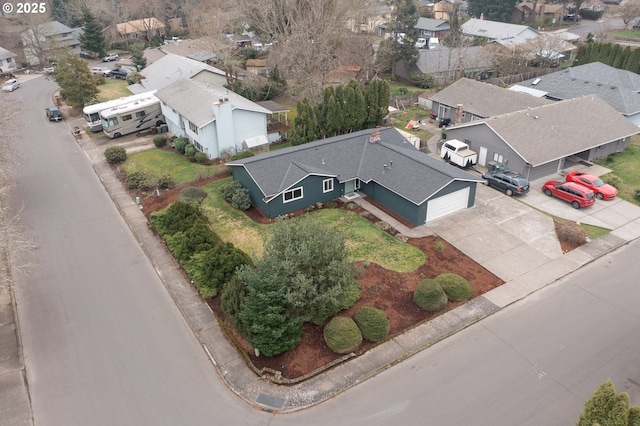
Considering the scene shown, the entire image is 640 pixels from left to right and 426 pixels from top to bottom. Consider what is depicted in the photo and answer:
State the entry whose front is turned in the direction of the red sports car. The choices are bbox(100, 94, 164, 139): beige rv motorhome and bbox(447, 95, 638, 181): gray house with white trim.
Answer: the gray house with white trim

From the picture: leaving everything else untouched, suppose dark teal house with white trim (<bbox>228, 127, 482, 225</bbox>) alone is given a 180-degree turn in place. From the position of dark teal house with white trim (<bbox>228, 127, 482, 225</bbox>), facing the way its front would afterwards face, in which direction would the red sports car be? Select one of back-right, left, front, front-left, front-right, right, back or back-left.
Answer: back-right

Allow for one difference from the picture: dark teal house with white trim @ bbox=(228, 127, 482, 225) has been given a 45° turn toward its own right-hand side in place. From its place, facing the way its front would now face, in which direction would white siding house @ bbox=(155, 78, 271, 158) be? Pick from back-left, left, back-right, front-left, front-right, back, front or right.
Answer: back-right

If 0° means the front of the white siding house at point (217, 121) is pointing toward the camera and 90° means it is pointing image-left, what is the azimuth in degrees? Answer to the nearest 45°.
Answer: approximately 45°

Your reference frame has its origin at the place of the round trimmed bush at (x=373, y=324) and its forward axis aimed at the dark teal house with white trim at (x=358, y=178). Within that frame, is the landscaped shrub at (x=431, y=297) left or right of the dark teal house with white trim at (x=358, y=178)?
right

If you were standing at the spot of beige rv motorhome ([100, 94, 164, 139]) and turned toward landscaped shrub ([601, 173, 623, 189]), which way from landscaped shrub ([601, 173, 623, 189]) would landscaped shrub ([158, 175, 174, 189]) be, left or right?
right

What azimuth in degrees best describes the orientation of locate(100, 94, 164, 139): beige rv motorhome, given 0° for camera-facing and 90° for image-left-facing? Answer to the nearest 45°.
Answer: approximately 45°

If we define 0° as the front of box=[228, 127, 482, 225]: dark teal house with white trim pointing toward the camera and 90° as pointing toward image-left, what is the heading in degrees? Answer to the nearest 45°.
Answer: approximately 315°
